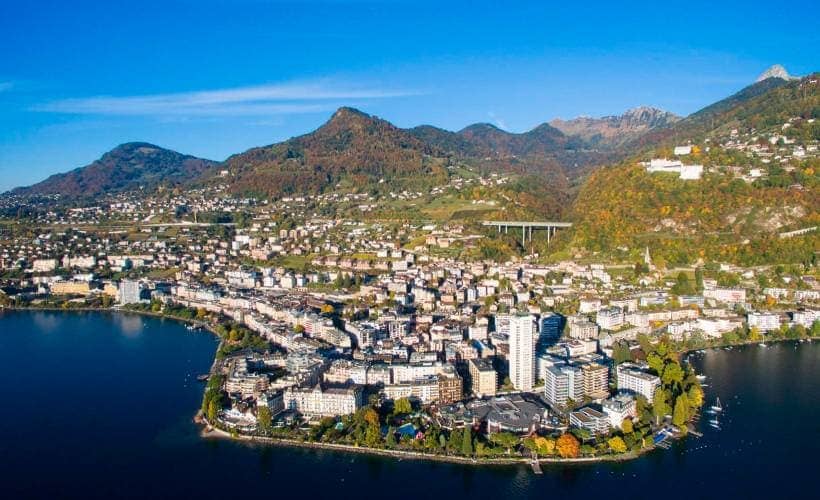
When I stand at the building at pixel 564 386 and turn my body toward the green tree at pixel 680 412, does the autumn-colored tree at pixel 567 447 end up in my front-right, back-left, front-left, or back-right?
front-right

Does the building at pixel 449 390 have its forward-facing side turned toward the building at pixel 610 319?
no

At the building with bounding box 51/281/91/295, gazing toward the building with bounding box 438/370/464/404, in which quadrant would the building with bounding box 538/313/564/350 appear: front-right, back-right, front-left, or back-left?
front-left

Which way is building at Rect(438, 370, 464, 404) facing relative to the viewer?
toward the camera

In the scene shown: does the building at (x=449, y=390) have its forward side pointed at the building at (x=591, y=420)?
no

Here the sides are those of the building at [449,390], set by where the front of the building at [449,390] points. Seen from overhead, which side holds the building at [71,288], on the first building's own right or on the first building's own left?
on the first building's own right

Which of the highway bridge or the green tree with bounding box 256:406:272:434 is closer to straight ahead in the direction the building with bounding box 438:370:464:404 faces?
the green tree

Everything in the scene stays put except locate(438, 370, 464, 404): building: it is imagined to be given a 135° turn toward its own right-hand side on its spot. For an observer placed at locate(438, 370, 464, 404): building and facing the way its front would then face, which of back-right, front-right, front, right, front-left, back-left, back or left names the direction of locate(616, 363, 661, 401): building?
back-right

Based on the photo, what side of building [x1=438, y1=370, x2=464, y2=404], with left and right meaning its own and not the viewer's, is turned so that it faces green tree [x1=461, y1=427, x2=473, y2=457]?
front

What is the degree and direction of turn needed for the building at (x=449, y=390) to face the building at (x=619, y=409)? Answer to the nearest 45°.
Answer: approximately 90° to its left

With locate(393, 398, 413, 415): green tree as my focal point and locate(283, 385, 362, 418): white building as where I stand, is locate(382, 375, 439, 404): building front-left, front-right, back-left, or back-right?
front-left

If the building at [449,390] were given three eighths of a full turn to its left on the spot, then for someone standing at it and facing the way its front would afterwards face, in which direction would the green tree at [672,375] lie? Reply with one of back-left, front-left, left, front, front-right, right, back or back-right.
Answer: front-right

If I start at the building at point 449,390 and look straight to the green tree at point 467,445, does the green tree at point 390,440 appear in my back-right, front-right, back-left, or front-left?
front-right

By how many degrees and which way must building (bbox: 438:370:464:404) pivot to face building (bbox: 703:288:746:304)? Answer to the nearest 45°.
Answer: approximately 135° to its left

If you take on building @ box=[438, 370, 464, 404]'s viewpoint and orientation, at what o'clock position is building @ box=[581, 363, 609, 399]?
building @ box=[581, 363, 609, 399] is roughly at 9 o'clock from building @ box=[438, 370, 464, 404].

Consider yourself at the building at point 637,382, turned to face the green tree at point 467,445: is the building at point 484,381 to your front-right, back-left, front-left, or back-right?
front-right

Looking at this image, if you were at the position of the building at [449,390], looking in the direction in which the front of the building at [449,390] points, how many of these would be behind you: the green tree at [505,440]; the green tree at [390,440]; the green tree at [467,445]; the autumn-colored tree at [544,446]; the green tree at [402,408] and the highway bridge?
1

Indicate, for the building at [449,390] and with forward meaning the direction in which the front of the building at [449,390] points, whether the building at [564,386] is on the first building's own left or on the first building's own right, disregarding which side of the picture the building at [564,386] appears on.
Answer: on the first building's own left

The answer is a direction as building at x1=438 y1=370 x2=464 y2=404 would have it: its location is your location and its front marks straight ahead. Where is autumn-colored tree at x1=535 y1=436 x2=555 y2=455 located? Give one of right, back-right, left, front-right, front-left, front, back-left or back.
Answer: front-left

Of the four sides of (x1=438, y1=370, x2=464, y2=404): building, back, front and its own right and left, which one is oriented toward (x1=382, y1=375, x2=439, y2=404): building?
right

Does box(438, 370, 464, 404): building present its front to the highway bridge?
no

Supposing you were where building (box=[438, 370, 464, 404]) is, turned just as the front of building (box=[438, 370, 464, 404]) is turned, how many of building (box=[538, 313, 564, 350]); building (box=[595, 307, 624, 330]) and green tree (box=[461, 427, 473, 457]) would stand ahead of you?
1
